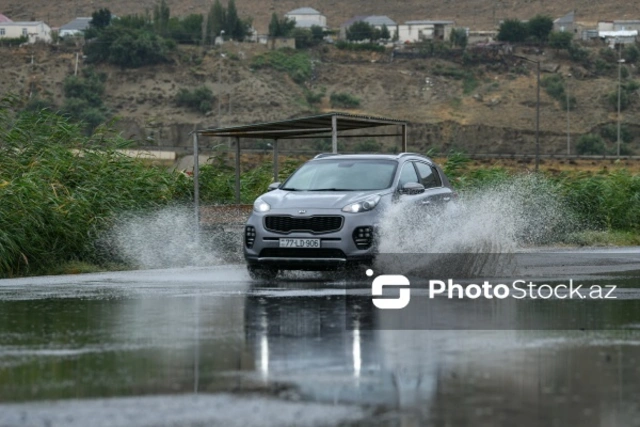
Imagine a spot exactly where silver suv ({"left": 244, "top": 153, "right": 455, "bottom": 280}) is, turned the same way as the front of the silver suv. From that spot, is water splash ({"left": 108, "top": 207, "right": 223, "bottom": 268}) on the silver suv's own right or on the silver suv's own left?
on the silver suv's own right

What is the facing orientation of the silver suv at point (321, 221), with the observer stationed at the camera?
facing the viewer and to the left of the viewer

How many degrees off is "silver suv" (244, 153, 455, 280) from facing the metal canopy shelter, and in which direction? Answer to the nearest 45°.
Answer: approximately 135° to its right
